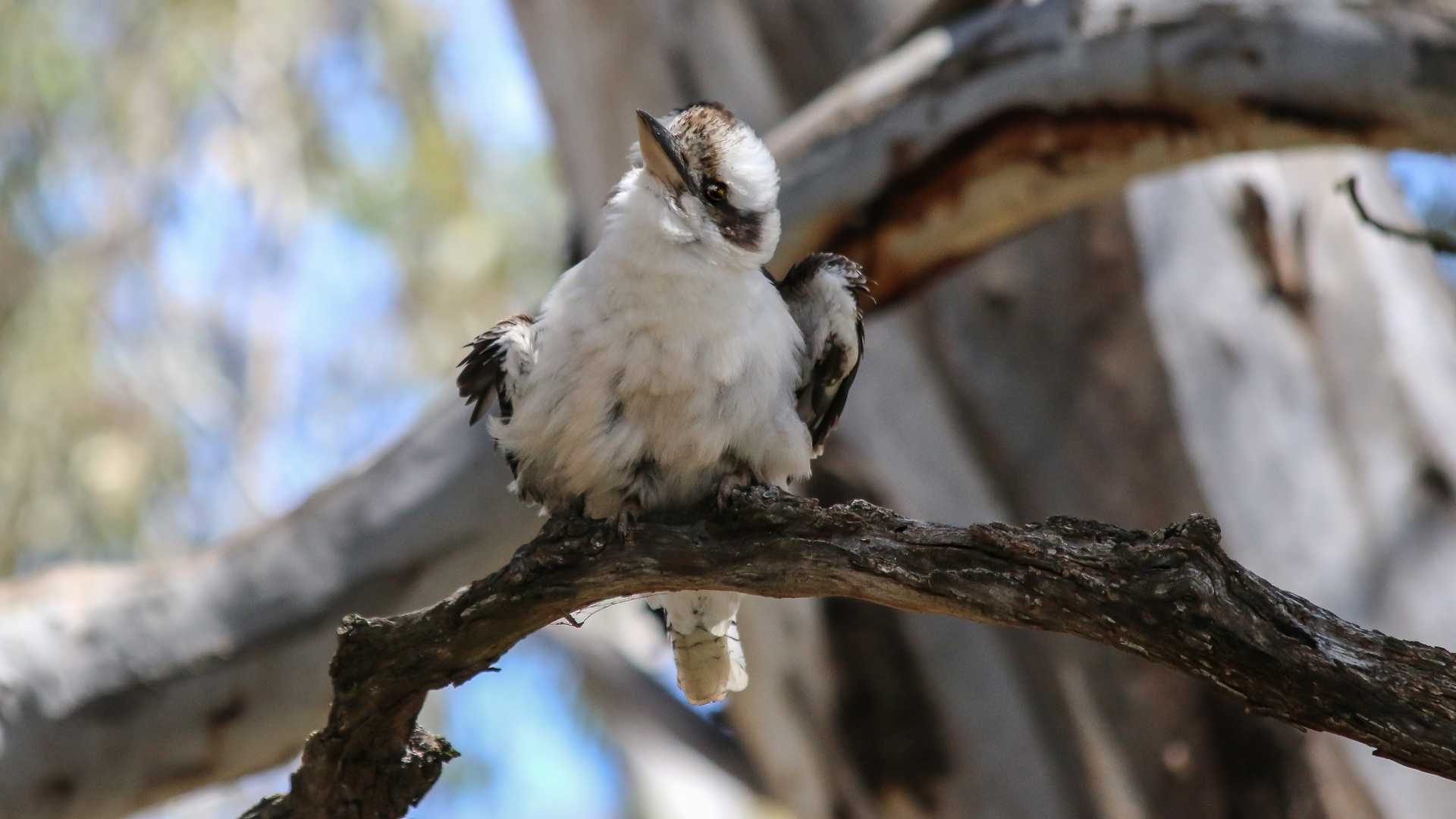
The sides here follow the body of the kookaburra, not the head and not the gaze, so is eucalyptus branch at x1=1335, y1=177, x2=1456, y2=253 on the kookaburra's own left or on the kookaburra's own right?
on the kookaburra's own left

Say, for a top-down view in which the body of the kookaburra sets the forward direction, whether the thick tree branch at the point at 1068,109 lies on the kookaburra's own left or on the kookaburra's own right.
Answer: on the kookaburra's own left

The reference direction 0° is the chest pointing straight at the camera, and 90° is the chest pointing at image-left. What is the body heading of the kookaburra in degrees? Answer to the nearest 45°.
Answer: approximately 0°
